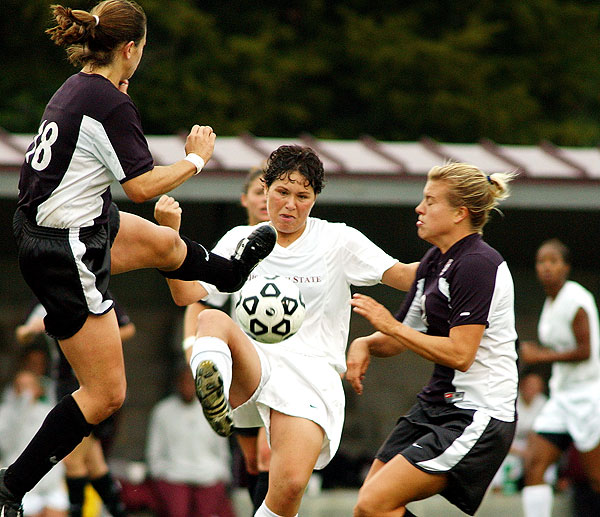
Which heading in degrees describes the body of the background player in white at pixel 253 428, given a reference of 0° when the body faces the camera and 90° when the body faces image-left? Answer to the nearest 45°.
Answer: approximately 315°

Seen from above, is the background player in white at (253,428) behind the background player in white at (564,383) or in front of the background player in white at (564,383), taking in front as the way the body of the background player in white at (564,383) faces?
in front

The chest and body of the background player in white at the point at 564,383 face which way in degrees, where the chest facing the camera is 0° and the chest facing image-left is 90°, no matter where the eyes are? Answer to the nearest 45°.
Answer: approximately 45°

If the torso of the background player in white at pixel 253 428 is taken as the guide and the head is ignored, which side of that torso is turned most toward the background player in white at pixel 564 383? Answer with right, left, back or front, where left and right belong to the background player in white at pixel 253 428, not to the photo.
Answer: left

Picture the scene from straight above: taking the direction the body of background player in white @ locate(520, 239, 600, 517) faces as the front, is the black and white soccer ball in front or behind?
in front
